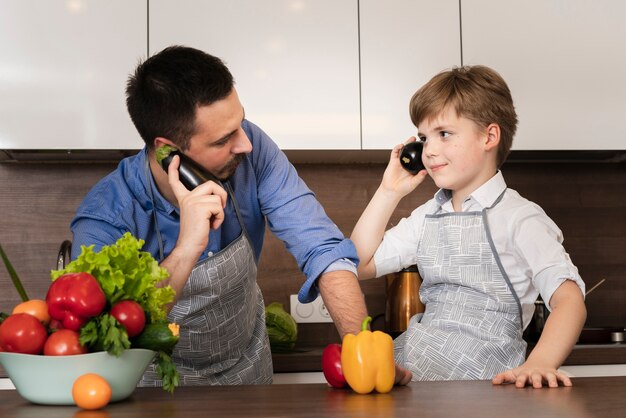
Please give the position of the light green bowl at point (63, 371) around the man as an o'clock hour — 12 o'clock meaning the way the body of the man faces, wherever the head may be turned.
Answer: The light green bowl is roughly at 2 o'clock from the man.

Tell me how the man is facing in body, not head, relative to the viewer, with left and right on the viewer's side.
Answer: facing the viewer and to the right of the viewer

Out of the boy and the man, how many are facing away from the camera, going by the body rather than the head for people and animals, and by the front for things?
0

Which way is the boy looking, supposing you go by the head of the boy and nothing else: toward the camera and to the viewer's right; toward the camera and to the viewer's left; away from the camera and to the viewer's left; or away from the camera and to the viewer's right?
toward the camera and to the viewer's left

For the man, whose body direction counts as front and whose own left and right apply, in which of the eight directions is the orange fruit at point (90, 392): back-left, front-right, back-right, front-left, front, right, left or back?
front-right

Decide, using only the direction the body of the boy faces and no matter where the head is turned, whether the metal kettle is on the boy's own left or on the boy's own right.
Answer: on the boy's own right

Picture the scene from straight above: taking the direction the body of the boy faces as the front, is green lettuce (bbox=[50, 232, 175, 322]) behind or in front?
in front

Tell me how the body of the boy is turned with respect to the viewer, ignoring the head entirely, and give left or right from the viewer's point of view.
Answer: facing the viewer and to the left of the viewer
